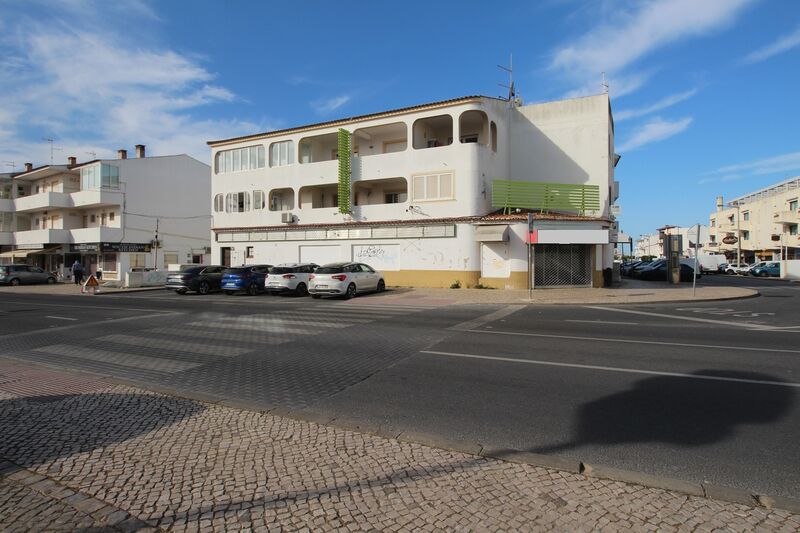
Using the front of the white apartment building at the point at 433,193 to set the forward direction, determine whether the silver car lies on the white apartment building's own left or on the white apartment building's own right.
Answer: on the white apartment building's own right

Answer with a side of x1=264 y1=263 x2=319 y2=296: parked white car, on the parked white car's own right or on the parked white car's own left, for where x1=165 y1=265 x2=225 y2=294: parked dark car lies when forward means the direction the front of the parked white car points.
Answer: on the parked white car's own left

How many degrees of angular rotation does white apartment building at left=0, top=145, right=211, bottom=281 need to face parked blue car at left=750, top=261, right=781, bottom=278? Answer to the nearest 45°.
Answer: approximately 90° to its left

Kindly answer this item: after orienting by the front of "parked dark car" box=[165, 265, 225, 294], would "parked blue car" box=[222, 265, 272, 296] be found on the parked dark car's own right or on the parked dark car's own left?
on the parked dark car's own right

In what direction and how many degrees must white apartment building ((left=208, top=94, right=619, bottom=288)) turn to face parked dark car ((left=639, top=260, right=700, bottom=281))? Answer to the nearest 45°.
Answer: approximately 135° to its left

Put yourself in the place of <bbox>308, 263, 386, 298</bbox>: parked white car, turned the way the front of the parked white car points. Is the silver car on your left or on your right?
on your left

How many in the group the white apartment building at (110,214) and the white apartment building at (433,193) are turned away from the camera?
0

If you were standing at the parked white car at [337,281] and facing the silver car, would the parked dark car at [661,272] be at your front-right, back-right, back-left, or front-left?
back-right

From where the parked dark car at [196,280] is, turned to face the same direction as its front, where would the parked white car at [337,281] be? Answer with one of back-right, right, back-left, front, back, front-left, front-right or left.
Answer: right

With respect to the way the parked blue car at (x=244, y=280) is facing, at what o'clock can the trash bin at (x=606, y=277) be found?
The trash bin is roughly at 2 o'clock from the parked blue car.

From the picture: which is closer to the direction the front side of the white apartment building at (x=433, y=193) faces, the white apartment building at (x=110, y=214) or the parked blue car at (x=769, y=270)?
the white apartment building

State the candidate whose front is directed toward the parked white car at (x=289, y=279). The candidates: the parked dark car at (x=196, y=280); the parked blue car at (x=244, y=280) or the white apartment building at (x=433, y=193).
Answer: the white apartment building

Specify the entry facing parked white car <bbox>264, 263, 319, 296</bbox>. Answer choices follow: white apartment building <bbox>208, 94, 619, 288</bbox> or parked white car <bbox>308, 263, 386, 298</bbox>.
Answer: the white apartment building

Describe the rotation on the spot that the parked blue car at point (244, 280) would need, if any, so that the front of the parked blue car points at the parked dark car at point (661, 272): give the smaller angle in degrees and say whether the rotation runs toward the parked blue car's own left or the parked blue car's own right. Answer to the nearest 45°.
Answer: approximately 45° to the parked blue car's own right

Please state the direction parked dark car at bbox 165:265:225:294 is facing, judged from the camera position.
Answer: facing away from the viewer and to the right of the viewer

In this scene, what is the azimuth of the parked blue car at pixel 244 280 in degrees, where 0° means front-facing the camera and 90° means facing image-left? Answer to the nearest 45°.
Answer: approximately 225°

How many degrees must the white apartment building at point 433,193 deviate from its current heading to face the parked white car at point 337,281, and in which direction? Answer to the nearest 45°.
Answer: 0° — it already faces it
